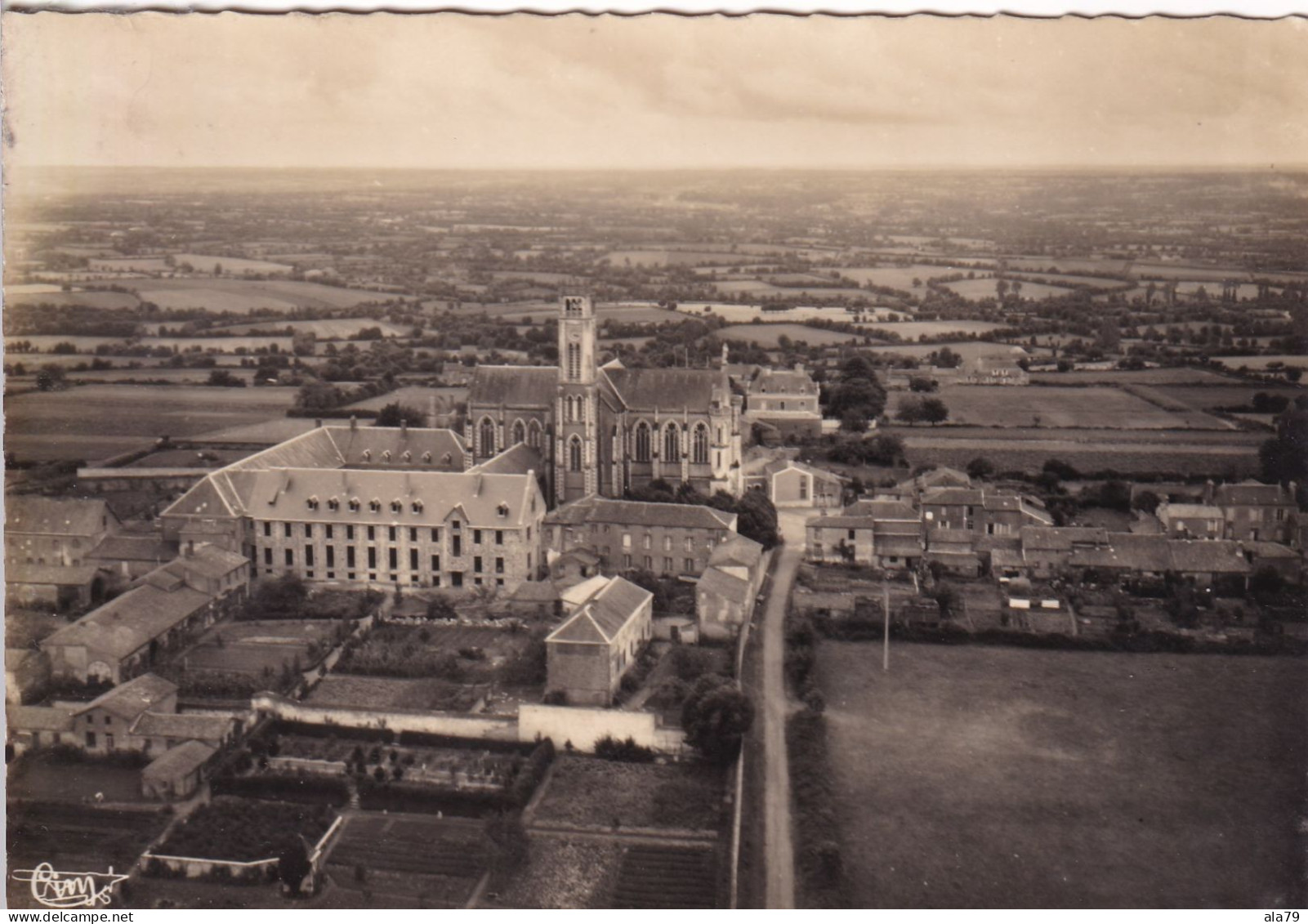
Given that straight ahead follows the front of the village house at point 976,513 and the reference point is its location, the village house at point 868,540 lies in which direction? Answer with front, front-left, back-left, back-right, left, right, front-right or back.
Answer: front-right

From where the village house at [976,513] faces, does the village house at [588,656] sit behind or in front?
in front

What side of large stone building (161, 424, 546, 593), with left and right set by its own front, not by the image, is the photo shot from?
front

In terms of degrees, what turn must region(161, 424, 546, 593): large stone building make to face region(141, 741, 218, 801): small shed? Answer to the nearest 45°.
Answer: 0° — it already faces it

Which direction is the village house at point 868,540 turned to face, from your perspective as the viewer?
facing the viewer

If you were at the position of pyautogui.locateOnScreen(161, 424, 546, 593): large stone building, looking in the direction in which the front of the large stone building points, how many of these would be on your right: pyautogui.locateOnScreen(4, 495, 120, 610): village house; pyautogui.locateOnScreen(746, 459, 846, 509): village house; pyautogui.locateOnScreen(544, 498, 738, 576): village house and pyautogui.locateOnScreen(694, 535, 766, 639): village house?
1

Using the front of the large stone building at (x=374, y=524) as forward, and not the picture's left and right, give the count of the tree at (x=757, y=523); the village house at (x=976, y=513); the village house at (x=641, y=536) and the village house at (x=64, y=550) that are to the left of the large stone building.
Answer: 3

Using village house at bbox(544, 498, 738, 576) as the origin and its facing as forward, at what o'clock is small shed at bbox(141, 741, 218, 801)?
The small shed is roughly at 1 o'clock from the village house.

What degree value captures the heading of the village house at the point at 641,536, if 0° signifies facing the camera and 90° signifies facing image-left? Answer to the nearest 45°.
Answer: approximately 0°
